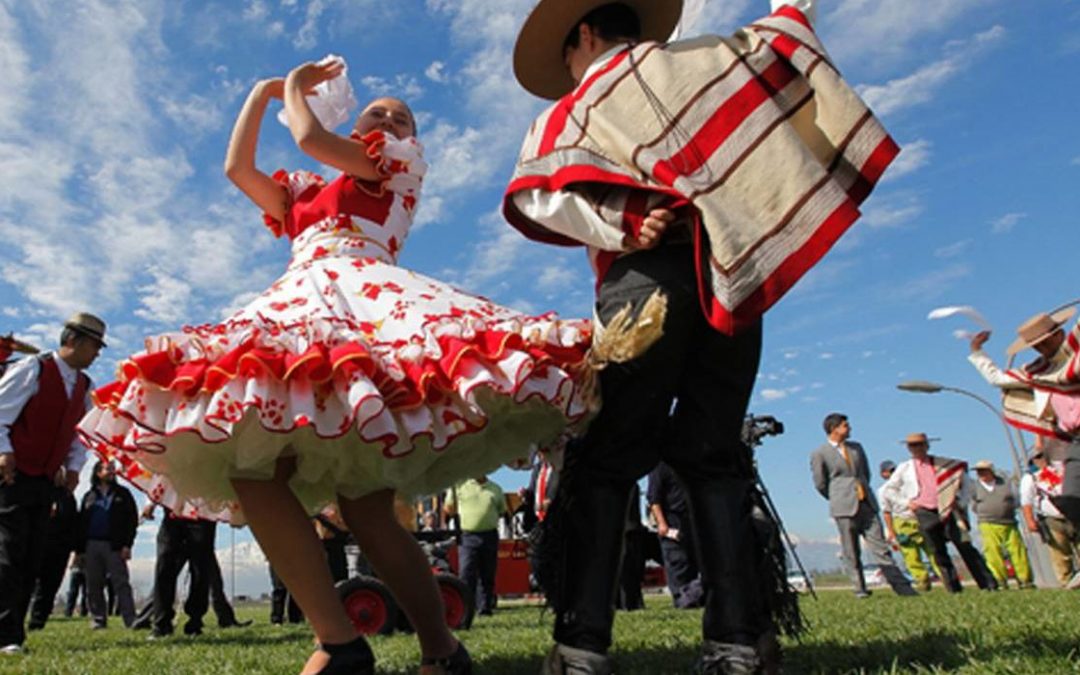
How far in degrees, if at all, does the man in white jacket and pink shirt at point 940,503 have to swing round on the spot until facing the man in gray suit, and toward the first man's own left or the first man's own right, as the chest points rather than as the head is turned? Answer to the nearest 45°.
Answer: approximately 45° to the first man's own right

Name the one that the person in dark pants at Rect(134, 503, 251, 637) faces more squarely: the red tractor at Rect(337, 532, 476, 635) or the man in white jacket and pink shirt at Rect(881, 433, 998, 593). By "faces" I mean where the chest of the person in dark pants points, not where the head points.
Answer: the red tractor

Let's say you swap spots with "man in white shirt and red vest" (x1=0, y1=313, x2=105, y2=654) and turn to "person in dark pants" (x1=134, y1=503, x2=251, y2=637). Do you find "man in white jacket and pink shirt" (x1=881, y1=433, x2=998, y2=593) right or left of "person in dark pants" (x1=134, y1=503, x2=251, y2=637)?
right

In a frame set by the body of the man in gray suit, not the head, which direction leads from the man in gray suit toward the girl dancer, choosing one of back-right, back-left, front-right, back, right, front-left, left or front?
front-right

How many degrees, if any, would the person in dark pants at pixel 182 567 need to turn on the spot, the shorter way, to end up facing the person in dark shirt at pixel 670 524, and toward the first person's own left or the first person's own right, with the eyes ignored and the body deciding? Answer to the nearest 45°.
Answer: approximately 90° to the first person's own left

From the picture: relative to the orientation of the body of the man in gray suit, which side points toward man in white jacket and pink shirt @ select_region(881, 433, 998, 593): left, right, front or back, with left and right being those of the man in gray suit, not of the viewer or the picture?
left

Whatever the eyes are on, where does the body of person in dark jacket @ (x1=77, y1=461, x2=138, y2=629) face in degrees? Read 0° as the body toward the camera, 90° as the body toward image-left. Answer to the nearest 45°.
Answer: approximately 0°
